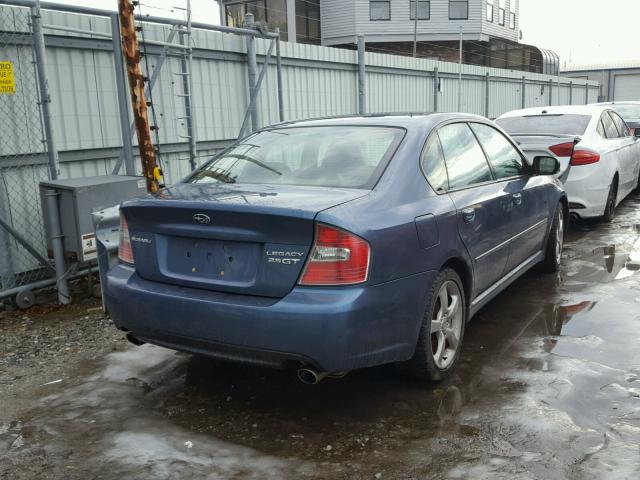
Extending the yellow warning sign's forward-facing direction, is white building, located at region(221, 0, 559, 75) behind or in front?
behind

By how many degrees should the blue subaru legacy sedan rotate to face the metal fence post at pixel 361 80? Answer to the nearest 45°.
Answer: approximately 45° to its left

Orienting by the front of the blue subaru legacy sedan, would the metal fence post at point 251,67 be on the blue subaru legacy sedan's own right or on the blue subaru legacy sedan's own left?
on the blue subaru legacy sedan's own left

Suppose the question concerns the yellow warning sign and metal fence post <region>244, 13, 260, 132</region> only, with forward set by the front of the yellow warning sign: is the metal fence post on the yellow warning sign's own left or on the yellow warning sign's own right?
on the yellow warning sign's own left

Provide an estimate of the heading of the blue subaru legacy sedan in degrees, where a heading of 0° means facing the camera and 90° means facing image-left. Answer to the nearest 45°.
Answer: approximately 225°

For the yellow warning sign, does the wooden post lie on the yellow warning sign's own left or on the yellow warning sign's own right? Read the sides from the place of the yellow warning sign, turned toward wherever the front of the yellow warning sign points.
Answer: on the yellow warning sign's own left

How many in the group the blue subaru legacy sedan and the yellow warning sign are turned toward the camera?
1

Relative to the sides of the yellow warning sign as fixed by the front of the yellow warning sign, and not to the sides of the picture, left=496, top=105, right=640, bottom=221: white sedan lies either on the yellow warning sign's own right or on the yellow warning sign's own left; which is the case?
on the yellow warning sign's own left

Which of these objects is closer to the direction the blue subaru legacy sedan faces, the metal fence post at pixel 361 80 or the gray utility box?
the metal fence post

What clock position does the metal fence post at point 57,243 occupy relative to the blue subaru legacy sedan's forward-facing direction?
The metal fence post is roughly at 7 o'clock from the blue subaru legacy sedan.
